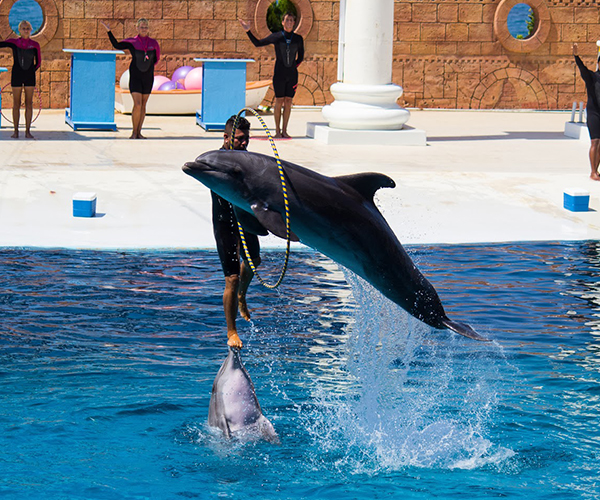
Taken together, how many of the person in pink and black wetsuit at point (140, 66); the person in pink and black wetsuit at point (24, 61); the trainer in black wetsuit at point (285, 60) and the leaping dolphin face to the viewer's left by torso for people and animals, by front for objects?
1

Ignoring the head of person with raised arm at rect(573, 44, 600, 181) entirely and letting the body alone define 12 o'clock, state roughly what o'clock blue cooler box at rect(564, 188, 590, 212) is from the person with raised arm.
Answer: The blue cooler box is roughly at 12 o'clock from the person with raised arm.

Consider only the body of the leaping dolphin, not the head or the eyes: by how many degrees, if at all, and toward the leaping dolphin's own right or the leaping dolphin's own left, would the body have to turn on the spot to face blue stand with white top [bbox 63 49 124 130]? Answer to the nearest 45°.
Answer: approximately 90° to the leaping dolphin's own right

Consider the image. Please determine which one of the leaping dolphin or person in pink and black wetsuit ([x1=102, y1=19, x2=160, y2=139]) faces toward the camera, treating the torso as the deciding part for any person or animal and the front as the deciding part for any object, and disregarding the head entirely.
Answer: the person in pink and black wetsuit

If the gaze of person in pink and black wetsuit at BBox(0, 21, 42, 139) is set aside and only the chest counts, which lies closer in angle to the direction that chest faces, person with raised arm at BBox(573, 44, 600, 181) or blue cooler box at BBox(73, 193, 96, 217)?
the blue cooler box

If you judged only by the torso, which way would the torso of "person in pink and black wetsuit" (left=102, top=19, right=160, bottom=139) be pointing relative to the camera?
toward the camera

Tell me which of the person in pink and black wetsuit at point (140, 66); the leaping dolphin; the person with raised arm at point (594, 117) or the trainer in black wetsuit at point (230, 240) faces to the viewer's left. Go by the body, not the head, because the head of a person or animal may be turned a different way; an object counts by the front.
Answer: the leaping dolphin

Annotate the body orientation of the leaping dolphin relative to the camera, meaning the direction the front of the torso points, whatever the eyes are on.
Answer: to the viewer's left

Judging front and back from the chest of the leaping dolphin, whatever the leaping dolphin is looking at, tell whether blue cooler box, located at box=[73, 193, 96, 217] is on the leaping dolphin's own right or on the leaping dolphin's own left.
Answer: on the leaping dolphin's own right

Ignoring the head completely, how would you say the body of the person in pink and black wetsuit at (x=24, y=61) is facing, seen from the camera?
toward the camera

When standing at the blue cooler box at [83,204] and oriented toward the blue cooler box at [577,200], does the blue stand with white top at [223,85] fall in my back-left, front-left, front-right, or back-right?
front-left

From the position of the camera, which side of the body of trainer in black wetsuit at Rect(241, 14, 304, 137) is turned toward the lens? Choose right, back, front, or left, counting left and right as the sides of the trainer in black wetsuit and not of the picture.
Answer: front

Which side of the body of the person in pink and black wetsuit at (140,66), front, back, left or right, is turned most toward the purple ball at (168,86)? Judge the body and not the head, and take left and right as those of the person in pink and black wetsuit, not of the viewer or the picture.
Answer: back

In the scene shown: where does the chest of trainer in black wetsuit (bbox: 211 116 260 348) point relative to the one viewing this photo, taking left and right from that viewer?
facing the viewer and to the right of the viewer
